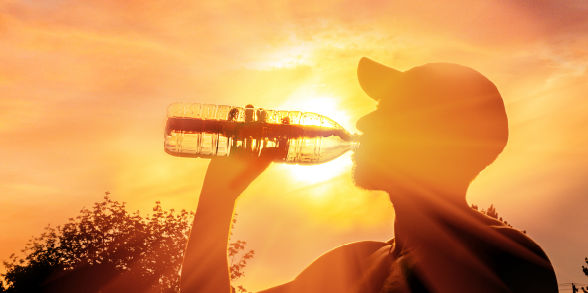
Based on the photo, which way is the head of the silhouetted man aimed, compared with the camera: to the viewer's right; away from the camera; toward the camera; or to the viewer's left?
to the viewer's left

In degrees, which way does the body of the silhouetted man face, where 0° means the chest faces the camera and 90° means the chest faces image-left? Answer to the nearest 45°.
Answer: approximately 90°
